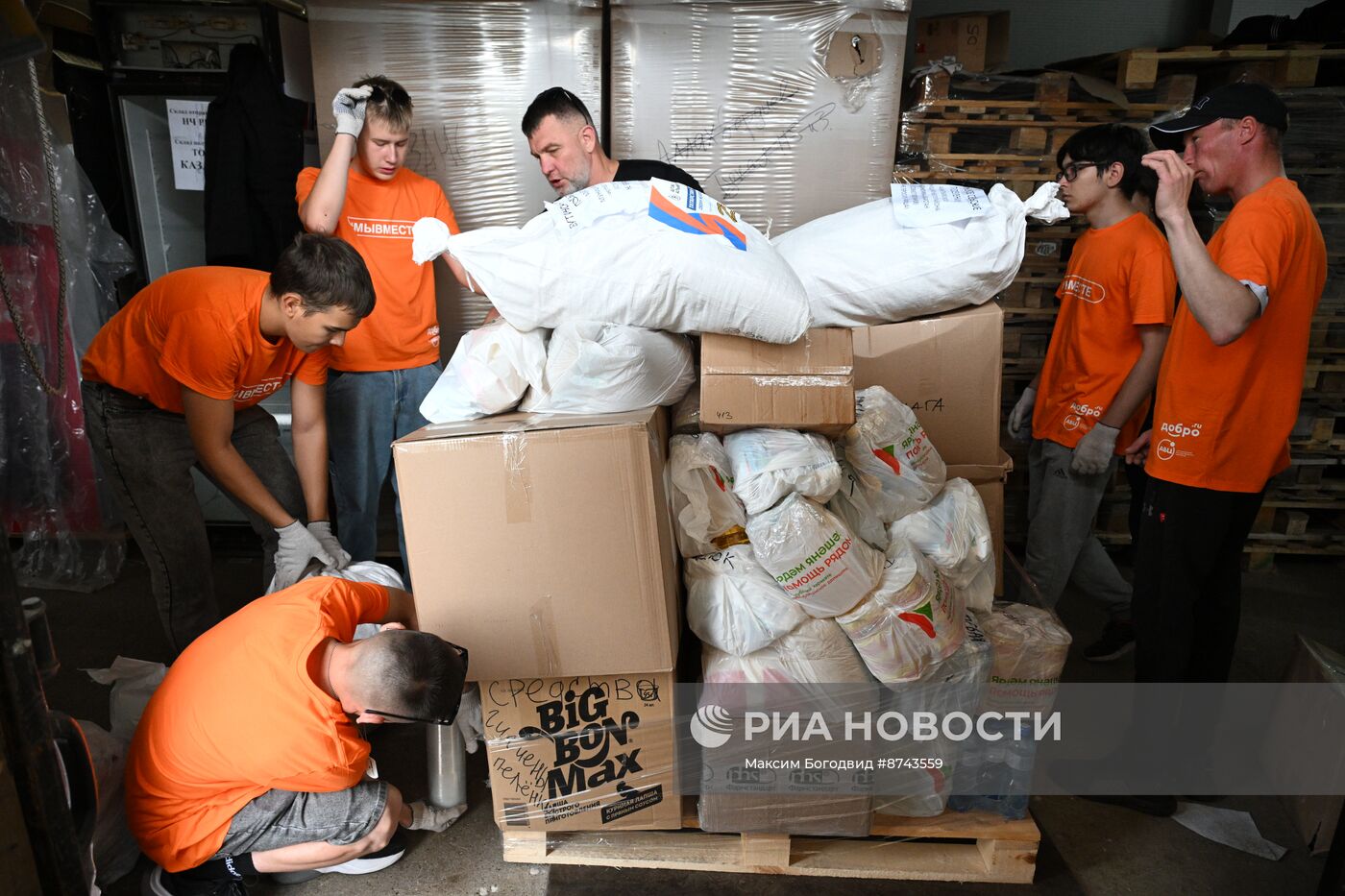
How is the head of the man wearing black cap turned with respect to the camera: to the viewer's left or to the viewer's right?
to the viewer's left

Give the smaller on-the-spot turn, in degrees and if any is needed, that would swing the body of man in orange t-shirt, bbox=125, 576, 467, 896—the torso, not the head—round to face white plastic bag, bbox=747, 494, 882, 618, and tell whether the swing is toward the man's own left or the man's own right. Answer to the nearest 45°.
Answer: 0° — they already face it

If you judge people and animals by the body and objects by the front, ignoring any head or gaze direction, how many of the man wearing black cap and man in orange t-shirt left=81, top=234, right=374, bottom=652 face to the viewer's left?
1

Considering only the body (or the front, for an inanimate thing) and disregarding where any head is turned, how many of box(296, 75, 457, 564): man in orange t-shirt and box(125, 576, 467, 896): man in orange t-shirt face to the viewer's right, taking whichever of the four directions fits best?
1

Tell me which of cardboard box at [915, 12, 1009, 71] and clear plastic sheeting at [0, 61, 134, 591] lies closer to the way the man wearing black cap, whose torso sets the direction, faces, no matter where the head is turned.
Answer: the clear plastic sheeting

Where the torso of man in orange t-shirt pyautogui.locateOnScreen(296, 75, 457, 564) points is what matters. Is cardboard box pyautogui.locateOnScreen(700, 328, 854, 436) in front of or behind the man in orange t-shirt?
in front

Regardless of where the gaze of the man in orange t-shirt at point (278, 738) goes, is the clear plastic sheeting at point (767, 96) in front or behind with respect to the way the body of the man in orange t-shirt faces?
in front

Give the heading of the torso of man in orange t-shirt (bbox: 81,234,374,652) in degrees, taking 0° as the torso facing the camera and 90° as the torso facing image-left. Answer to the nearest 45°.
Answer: approximately 315°

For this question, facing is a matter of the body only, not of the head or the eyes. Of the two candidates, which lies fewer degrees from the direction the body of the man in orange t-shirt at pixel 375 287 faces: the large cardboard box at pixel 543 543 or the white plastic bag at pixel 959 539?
the large cardboard box

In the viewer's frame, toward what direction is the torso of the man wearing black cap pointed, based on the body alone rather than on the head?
to the viewer's left

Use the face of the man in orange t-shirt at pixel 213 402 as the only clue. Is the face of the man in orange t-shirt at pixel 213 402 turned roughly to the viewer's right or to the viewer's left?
to the viewer's right

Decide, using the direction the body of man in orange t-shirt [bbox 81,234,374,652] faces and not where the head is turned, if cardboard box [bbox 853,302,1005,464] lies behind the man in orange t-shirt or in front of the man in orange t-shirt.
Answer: in front

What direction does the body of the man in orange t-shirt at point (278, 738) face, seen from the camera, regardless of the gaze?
to the viewer's right

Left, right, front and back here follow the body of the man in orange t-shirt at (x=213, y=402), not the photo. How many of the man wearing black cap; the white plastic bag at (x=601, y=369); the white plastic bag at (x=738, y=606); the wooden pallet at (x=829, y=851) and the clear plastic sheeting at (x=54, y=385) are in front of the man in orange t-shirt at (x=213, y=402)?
4

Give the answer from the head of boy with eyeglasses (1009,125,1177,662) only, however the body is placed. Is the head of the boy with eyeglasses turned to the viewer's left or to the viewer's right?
to the viewer's left

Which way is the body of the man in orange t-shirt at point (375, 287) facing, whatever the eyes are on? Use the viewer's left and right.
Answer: facing the viewer
